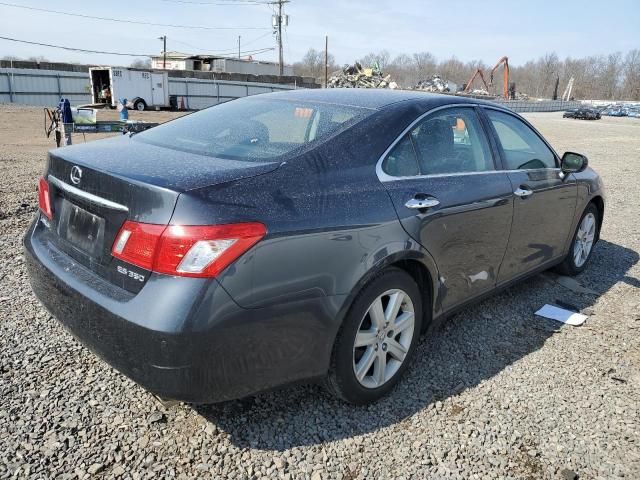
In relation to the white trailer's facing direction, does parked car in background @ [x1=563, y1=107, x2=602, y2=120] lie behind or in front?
in front

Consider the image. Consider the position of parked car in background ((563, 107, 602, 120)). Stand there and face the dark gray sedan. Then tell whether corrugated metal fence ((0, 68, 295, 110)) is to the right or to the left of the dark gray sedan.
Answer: right

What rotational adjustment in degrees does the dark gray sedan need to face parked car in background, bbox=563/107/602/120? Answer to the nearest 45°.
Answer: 0° — it already faces it

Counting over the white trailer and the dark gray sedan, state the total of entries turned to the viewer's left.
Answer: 0

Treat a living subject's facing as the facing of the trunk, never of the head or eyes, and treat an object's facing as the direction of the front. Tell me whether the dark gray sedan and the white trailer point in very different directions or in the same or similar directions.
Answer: same or similar directions

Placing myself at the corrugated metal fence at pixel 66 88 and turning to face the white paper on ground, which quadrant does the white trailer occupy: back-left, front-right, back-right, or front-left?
front-left

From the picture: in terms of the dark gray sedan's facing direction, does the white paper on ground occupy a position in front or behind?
in front

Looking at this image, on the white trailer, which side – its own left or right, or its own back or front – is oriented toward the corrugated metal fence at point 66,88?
left

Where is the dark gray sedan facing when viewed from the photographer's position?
facing away from the viewer and to the right of the viewer

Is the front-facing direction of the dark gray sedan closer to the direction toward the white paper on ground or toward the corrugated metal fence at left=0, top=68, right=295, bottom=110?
the white paper on ground

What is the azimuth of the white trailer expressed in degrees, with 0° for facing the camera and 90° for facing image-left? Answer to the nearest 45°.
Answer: approximately 225°

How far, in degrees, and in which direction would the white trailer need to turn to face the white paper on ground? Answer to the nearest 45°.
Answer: approximately 135° to its right

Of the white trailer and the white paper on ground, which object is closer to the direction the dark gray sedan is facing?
the white paper on ground

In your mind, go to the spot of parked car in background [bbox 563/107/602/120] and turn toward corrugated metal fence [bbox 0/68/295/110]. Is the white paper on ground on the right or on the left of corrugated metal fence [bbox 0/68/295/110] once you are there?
left

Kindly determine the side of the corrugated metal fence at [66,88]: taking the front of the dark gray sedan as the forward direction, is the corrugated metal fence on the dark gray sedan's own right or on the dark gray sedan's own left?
on the dark gray sedan's own left

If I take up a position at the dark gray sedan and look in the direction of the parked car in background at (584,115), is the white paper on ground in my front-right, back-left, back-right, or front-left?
front-right
